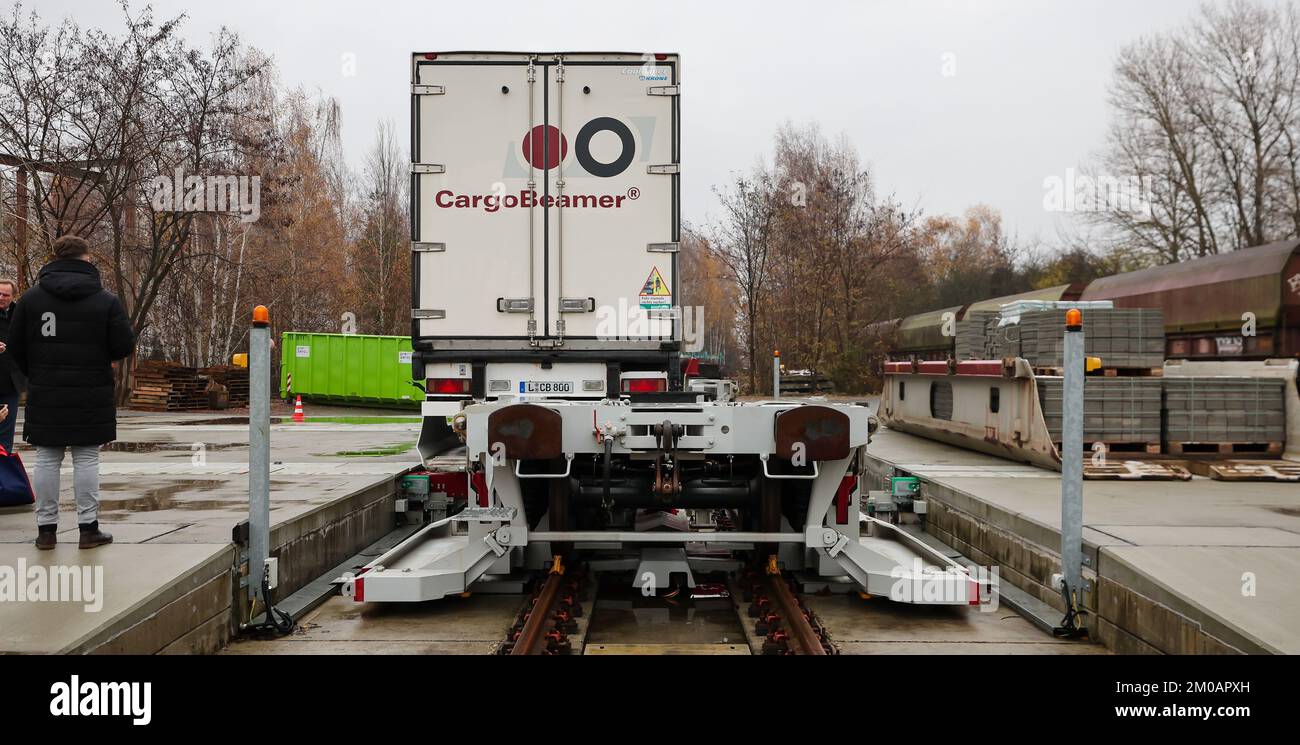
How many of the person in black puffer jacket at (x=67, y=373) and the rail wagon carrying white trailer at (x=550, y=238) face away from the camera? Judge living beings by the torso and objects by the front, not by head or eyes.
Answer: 2

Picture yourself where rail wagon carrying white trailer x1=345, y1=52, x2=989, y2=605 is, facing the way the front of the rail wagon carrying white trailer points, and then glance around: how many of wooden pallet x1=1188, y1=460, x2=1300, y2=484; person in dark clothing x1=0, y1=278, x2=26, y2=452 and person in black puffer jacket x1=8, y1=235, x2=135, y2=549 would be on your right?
1

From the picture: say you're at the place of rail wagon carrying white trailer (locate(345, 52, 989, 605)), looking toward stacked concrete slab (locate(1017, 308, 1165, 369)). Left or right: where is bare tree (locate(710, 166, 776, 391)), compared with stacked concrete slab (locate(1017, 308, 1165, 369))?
left

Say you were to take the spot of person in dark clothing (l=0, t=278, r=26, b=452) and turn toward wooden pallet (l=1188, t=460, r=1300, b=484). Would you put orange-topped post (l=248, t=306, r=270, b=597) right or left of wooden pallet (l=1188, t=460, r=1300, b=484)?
right

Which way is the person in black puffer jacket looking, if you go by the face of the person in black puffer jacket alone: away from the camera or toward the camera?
away from the camera

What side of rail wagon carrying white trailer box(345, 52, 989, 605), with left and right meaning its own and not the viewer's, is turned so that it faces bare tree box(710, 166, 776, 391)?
front

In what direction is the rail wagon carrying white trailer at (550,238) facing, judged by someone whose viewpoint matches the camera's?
facing away from the viewer

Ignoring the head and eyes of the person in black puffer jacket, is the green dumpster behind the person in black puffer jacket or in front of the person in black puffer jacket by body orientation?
in front

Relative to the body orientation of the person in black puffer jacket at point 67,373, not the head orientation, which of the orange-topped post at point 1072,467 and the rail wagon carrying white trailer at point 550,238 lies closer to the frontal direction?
the rail wagon carrying white trailer

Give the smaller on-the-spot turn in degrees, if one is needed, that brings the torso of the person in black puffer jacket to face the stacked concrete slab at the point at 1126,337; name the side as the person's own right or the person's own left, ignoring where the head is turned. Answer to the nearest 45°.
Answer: approximately 90° to the person's own right

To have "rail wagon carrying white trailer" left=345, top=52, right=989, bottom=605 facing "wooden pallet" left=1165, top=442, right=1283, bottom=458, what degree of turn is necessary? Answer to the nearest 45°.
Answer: approximately 90° to its right

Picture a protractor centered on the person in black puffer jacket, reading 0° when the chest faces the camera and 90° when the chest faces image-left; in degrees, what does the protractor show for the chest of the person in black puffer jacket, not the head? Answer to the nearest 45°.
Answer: approximately 180°

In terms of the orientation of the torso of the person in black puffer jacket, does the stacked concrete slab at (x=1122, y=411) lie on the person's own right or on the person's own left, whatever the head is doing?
on the person's own right
